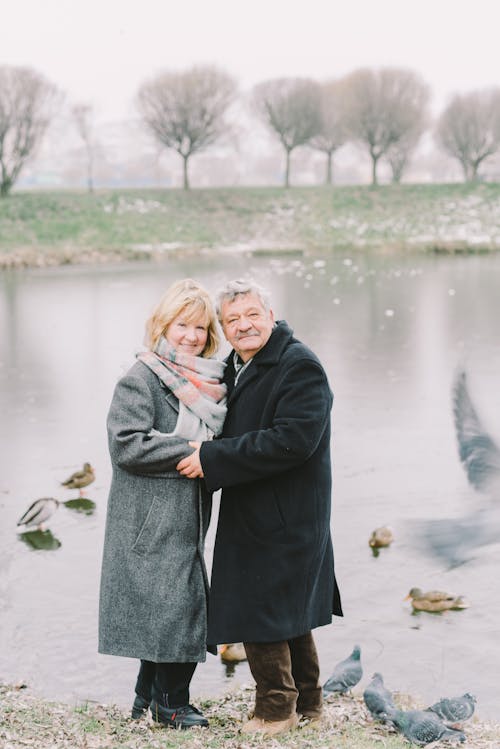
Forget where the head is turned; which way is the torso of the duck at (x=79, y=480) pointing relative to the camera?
to the viewer's right

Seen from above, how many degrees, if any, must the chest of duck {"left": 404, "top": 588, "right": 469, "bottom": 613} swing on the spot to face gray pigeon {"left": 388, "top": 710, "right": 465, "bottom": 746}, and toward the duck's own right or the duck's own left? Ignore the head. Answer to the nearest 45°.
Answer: approximately 90° to the duck's own left

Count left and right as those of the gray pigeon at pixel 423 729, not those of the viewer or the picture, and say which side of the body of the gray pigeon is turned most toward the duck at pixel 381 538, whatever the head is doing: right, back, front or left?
right

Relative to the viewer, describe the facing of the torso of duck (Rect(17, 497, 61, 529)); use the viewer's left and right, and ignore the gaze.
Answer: facing to the right of the viewer

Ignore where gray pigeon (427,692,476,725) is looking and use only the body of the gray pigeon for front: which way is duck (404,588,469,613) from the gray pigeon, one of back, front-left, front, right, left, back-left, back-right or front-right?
left

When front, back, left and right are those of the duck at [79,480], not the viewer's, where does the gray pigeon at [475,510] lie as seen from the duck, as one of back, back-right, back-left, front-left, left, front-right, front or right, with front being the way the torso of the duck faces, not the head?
front-right

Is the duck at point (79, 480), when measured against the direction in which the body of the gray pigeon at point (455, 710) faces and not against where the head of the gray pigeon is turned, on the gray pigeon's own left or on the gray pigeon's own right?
on the gray pigeon's own left

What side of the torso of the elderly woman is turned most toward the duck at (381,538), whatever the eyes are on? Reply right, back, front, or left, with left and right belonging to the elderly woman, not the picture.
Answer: left

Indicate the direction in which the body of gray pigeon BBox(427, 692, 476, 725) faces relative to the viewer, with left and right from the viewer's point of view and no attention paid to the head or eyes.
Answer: facing to the right of the viewer

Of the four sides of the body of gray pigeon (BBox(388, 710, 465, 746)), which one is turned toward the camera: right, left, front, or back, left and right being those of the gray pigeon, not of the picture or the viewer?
left

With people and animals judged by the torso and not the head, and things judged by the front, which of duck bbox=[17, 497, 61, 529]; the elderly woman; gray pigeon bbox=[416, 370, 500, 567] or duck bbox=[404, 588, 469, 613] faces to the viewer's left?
duck bbox=[404, 588, 469, 613]

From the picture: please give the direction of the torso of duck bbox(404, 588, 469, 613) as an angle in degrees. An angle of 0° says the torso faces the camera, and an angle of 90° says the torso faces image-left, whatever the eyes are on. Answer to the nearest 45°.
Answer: approximately 90°
